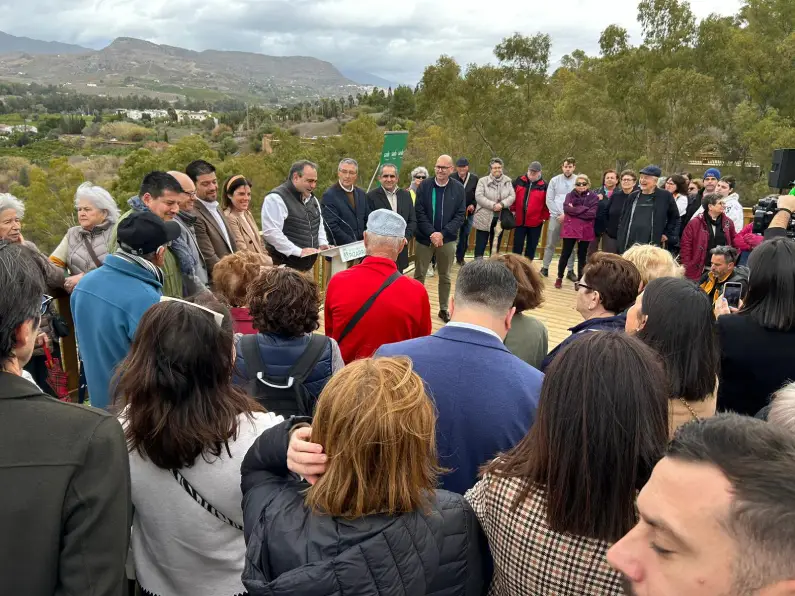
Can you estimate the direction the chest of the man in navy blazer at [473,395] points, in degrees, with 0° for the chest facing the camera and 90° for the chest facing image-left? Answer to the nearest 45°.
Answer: approximately 180°

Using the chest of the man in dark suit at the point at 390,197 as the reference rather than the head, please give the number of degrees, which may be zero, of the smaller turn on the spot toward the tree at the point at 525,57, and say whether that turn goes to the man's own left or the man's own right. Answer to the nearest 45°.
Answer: approximately 180°

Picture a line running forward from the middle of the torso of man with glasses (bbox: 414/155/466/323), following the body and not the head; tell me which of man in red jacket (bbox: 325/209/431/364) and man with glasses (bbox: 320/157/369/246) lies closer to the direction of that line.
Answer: the man in red jacket

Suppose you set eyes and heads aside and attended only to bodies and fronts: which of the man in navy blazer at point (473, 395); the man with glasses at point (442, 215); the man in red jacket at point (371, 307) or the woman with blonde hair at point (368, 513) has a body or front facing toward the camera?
the man with glasses

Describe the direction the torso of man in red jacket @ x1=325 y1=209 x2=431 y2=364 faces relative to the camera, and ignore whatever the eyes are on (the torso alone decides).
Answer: away from the camera

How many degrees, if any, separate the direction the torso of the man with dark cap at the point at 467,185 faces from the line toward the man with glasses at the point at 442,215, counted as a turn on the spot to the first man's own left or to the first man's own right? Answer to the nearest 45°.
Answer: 0° — they already face them

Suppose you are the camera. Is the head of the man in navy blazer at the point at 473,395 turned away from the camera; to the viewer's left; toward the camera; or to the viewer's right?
away from the camera

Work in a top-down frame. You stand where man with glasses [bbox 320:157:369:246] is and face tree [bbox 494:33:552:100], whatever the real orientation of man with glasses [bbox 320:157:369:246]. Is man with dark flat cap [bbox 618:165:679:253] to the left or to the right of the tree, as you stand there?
right

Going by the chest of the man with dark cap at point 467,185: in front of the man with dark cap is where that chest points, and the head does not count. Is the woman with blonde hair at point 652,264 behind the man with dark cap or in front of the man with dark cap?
in front

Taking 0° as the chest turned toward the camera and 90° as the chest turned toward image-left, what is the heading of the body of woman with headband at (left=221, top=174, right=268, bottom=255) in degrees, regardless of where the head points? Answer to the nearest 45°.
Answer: approximately 315°

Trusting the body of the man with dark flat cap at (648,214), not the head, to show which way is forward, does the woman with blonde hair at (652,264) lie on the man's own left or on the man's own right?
on the man's own left

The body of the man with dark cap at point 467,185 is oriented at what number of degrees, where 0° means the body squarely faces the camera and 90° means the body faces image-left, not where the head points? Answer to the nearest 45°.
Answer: approximately 0°
